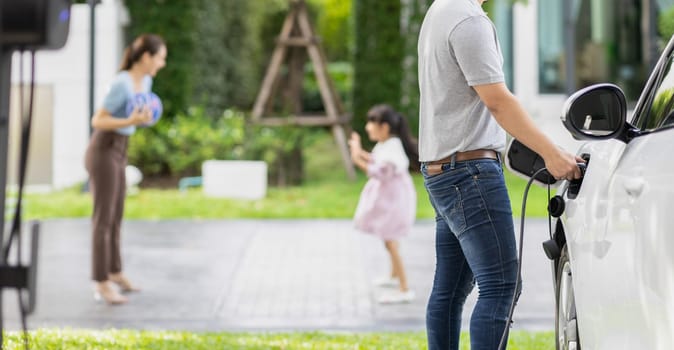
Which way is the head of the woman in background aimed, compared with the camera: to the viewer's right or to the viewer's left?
to the viewer's right

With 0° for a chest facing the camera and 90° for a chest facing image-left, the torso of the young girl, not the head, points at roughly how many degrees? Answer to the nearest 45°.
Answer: approximately 90°

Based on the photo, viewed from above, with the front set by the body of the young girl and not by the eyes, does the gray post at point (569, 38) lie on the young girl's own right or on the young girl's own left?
on the young girl's own right

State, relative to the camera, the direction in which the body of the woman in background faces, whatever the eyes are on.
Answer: to the viewer's right

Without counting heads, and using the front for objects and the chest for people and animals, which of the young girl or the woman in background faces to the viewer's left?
the young girl

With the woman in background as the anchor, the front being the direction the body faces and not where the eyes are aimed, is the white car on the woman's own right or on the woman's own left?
on the woman's own right

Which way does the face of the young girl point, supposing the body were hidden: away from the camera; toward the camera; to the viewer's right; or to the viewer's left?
to the viewer's left

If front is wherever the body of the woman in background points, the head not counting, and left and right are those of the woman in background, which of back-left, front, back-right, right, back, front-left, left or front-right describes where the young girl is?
front

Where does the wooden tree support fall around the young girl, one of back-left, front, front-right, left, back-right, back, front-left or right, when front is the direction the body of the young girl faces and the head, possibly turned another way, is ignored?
right

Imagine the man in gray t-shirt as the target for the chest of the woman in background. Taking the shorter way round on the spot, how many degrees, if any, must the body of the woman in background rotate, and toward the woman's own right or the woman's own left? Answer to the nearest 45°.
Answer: approximately 90° to the woman's own right

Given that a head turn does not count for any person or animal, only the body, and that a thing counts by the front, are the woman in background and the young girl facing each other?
yes

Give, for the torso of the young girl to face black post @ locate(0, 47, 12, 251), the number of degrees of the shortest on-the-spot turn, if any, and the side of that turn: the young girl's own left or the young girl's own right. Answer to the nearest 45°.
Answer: approximately 90° to the young girl's own left

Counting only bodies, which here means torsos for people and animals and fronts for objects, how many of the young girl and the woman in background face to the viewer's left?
1

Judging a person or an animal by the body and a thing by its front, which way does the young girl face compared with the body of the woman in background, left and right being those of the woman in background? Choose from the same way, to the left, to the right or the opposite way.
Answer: the opposite way

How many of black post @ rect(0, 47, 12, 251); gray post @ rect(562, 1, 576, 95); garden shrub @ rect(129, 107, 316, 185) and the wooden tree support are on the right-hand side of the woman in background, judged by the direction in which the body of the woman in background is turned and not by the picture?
1

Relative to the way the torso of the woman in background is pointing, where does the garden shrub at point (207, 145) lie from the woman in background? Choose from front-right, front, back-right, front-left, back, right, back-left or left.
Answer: left
